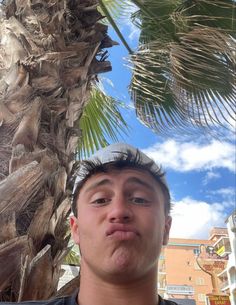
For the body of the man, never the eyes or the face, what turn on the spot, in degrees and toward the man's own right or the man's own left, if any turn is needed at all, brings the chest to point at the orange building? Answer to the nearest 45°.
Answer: approximately 180°

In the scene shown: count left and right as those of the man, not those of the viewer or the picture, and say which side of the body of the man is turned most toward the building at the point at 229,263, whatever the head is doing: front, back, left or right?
back

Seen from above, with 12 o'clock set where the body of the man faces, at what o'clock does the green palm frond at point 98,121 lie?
The green palm frond is roughly at 6 o'clock from the man.

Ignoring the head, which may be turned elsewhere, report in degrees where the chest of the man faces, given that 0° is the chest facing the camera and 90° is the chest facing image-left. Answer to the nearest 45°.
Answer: approximately 0°
